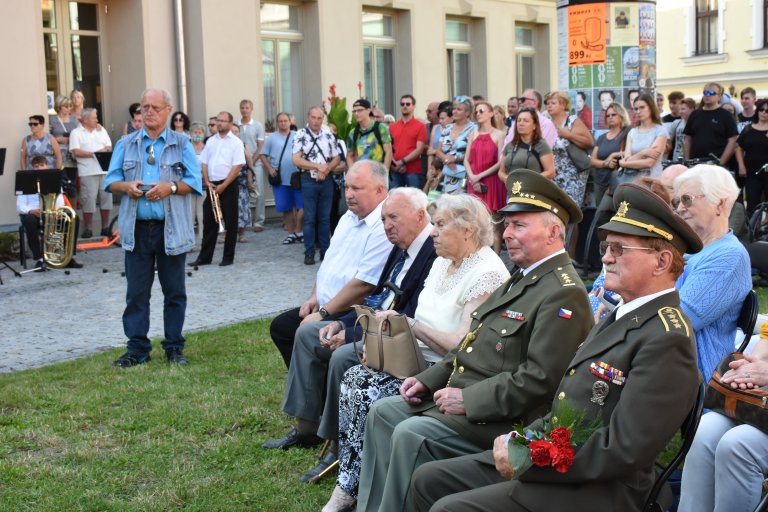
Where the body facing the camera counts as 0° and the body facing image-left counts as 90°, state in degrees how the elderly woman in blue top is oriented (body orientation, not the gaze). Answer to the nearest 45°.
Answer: approximately 90°

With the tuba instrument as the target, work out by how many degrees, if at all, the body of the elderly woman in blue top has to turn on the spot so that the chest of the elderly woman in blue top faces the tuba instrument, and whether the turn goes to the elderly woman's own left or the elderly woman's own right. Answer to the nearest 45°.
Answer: approximately 45° to the elderly woman's own right

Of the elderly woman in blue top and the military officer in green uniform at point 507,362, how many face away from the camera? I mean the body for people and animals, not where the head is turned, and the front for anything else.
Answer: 0

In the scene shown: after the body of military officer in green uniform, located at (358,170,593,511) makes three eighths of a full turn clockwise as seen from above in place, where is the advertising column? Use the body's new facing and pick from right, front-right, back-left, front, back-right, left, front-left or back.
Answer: front

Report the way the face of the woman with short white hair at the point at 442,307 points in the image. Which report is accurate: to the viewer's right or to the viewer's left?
to the viewer's left

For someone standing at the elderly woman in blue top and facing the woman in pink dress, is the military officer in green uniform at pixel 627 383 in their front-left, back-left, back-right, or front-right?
back-left

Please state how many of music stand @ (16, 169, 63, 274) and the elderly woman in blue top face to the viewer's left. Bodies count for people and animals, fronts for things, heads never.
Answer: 1

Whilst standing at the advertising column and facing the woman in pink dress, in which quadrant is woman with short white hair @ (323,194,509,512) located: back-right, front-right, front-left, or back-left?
front-left

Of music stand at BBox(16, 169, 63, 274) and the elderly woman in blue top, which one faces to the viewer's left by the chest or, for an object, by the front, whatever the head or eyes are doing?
the elderly woman in blue top

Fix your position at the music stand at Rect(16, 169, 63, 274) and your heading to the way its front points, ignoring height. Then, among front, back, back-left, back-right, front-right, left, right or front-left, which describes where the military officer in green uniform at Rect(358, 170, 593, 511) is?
back

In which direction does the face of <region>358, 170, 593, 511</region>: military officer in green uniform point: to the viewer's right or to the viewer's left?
to the viewer's left

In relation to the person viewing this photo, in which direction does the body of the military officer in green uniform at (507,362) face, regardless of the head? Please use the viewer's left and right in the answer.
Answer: facing the viewer and to the left of the viewer

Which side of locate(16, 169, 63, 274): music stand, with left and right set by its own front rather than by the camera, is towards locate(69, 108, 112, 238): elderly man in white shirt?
front

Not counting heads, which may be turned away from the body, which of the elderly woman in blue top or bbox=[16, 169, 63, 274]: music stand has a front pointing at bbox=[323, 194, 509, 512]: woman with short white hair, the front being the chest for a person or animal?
the elderly woman in blue top

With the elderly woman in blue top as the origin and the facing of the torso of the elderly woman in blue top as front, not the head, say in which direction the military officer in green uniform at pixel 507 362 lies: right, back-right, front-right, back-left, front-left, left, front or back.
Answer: front-left
